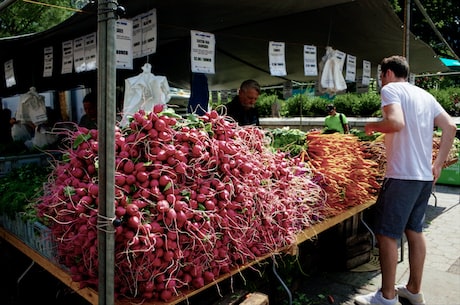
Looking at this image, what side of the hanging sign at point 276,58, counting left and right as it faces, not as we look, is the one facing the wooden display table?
front

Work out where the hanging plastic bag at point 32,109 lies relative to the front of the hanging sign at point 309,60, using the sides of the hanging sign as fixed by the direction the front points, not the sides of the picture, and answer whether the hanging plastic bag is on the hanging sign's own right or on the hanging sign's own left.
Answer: on the hanging sign's own right

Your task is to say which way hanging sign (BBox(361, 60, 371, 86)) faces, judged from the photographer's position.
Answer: facing the viewer

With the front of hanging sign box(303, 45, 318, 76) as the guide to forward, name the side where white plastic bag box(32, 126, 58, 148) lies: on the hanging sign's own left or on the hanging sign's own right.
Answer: on the hanging sign's own right

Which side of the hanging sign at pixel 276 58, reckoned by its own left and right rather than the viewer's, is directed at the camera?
front

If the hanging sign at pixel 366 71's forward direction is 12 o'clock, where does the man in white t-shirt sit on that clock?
The man in white t-shirt is roughly at 12 o'clock from the hanging sign.

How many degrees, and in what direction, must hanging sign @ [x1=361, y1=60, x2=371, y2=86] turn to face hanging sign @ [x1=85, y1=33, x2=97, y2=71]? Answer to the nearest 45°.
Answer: approximately 45° to its right

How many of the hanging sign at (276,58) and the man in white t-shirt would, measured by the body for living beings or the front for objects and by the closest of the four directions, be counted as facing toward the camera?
1

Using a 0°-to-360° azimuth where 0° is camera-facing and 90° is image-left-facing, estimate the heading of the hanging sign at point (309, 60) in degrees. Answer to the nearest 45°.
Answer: approximately 0°

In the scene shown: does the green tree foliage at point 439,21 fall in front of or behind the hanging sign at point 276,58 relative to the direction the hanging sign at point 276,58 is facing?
behind

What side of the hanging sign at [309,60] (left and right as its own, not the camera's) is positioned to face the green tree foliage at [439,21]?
back

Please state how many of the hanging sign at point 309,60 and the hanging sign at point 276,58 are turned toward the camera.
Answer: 2

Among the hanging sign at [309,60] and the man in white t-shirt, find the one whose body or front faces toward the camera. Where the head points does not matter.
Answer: the hanging sign
